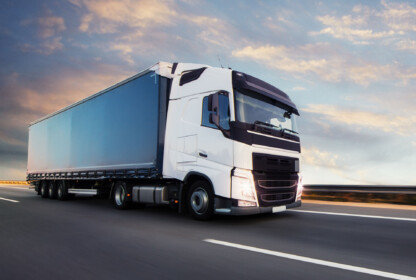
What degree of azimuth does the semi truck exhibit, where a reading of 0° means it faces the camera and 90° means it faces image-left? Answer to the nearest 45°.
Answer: approximately 315°

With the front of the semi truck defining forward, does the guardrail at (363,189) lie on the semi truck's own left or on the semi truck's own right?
on the semi truck's own left

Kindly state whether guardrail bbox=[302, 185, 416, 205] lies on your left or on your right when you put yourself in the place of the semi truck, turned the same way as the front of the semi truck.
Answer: on your left
